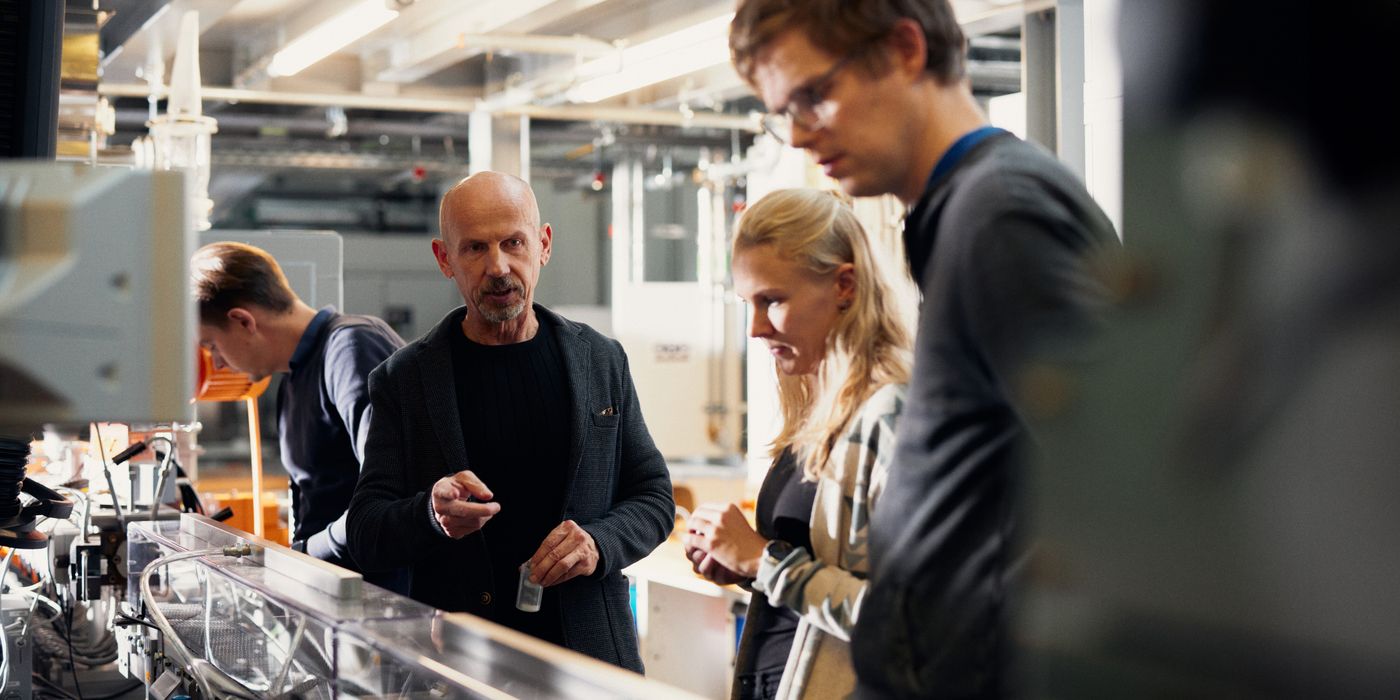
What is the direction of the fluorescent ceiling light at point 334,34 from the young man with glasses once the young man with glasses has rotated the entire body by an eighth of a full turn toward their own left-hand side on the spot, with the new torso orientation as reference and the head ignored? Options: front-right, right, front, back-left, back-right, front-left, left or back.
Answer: right

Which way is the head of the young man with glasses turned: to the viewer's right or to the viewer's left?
to the viewer's left

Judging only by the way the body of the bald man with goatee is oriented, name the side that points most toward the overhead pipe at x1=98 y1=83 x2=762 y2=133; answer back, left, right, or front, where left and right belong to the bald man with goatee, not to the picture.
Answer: back

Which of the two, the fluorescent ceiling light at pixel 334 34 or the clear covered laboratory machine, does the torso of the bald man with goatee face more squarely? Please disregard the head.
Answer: the clear covered laboratory machine

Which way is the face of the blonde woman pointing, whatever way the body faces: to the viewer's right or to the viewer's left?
to the viewer's left

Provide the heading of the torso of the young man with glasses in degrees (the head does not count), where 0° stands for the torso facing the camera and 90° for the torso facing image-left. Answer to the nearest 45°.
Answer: approximately 90°

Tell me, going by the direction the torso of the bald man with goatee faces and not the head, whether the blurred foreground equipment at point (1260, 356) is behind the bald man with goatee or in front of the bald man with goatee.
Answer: in front

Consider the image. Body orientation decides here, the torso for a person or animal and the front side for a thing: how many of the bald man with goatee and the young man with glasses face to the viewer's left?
1

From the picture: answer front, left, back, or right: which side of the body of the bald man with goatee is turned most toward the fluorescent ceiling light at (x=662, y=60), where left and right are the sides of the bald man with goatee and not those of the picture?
back

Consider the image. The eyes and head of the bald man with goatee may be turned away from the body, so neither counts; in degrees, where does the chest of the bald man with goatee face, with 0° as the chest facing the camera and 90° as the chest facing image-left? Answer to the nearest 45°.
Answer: approximately 0°

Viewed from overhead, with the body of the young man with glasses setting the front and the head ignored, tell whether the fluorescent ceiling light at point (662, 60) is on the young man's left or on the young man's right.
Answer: on the young man's right

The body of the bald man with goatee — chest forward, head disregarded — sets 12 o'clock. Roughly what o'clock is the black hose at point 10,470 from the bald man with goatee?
The black hose is roughly at 2 o'clock from the bald man with goatee.

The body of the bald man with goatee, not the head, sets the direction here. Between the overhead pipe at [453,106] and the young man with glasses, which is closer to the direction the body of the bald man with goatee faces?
the young man with glasses

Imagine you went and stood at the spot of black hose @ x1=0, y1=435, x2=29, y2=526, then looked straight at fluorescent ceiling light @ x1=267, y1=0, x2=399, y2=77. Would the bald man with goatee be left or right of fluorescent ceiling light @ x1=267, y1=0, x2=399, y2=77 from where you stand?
right

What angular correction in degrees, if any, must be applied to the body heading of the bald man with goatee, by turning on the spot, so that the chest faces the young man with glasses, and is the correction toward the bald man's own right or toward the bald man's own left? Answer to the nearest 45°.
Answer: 0° — they already face them

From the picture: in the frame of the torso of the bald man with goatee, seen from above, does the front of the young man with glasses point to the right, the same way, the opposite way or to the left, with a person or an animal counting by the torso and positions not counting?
to the right
